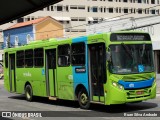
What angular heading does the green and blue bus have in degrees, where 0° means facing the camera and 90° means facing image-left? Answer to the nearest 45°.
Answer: approximately 315°

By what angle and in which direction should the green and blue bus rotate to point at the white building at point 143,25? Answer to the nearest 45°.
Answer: approximately 135° to its left
